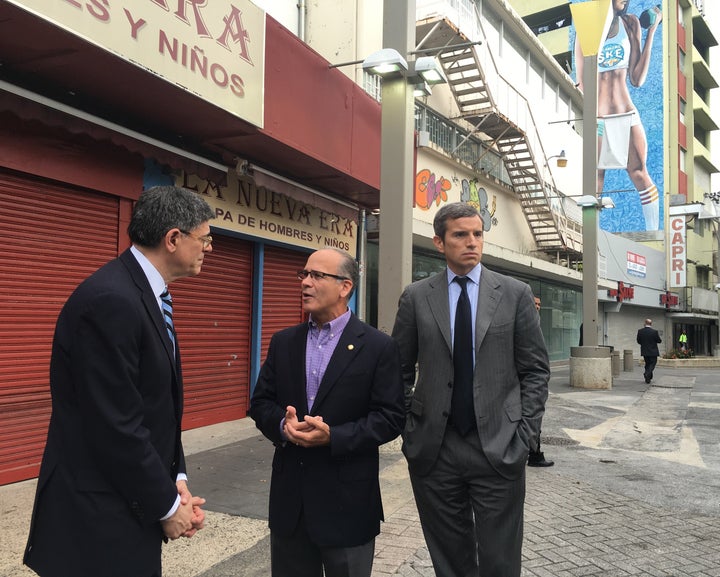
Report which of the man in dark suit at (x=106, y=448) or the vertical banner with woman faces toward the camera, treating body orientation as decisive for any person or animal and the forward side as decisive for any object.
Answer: the vertical banner with woman

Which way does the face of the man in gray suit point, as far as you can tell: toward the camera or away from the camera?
toward the camera

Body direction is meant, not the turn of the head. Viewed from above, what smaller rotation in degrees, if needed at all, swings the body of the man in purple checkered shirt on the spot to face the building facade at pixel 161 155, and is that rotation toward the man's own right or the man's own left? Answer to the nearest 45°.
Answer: approximately 90° to the man's own right

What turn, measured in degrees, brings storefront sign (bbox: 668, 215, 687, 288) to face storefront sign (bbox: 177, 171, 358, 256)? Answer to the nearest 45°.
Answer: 0° — it already faces it

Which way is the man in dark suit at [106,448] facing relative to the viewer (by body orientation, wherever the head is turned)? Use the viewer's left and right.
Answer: facing to the right of the viewer

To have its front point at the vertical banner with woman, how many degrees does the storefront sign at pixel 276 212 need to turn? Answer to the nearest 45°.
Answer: approximately 90° to its left

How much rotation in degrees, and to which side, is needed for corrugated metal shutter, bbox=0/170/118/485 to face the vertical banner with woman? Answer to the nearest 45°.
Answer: approximately 90° to its left

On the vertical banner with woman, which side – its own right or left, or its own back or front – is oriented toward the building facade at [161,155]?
front

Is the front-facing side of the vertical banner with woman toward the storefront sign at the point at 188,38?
yes

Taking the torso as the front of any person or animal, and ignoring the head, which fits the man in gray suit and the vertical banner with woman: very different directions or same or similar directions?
same or similar directions

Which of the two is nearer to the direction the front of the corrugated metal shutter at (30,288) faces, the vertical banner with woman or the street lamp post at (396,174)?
the street lamp post

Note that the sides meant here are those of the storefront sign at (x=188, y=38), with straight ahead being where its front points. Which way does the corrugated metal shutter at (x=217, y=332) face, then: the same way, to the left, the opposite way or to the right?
the same way

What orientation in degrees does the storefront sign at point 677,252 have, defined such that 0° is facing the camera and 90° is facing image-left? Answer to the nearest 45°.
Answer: approximately 0°

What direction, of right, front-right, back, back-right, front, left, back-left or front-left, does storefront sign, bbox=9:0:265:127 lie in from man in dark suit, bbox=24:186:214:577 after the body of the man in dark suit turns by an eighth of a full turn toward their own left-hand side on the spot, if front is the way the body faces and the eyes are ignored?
front-left

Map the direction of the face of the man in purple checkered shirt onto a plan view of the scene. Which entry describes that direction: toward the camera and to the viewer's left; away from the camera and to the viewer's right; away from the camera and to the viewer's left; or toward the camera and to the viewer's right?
toward the camera and to the viewer's left

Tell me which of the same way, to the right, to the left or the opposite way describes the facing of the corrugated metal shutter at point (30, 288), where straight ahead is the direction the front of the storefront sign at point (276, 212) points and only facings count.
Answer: the same way

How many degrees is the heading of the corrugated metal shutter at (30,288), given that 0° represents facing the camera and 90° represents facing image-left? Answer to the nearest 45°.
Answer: approximately 315°
